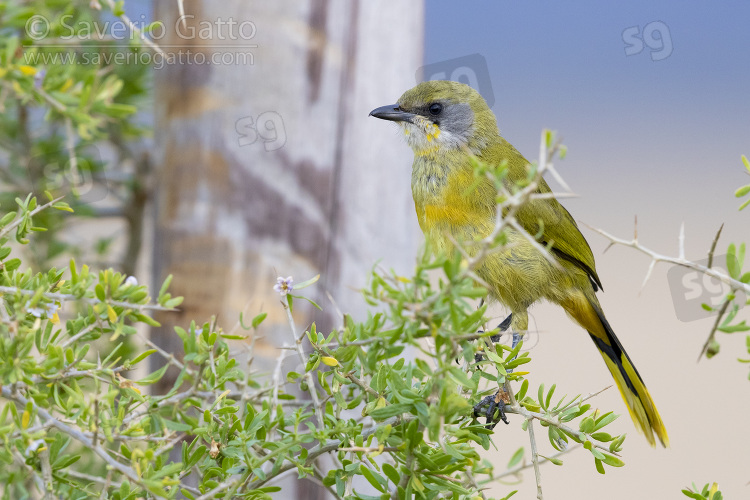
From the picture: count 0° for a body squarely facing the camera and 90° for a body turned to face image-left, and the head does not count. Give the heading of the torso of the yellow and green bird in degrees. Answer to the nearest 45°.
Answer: approximately 90°

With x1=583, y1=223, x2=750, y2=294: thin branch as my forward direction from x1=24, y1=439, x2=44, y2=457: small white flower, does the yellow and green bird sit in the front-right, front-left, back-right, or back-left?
front-left

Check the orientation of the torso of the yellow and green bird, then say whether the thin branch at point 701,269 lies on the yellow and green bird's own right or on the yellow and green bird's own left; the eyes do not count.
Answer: on the yellow and green bird's own left
